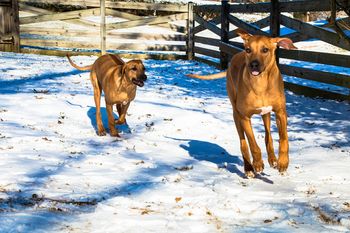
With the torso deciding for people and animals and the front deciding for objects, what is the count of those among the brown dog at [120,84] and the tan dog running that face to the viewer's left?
0

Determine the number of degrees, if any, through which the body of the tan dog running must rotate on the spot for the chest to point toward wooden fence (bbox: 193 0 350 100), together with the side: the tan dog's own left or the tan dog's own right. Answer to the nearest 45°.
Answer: approximately 180°

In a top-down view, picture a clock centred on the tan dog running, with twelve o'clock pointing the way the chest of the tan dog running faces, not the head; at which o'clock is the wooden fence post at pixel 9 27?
The wooden fence post is roughly at 5 o'clock from the tan dog running.

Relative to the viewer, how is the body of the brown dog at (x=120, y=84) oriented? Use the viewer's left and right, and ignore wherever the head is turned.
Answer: facing the viewer and to the right of the viewer

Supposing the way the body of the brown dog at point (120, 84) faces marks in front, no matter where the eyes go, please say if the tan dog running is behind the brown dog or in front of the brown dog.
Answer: in front

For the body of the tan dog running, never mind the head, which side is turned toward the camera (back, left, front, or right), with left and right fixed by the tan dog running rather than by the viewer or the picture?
front

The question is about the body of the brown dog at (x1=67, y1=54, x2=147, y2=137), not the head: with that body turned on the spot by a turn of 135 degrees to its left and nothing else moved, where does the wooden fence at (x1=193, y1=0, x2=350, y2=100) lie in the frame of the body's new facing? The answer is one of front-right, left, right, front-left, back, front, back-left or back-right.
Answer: front-right

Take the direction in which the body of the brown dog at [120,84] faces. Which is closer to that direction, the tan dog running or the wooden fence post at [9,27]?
the tan dog running

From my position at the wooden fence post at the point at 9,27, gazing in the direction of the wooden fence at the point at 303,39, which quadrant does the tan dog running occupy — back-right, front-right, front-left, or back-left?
front-right
